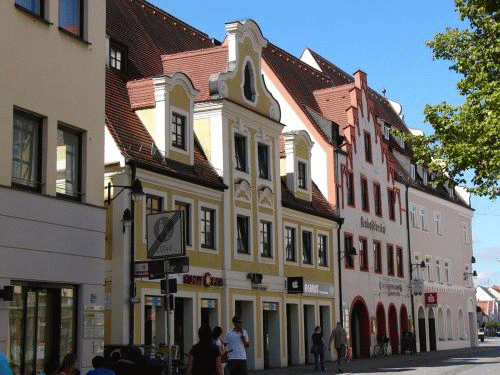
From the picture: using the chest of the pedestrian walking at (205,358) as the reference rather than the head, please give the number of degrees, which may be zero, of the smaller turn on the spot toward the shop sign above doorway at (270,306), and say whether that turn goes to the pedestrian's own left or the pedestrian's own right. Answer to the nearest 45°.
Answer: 0° — they already face it

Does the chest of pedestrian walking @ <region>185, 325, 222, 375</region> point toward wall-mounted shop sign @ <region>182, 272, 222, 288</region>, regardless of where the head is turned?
yes

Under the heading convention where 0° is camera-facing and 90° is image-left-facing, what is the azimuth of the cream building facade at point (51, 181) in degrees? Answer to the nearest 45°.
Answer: approximately 315°

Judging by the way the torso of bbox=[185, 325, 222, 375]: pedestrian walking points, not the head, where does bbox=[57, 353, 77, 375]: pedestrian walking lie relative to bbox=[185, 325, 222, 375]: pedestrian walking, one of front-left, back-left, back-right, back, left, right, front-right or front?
back-left

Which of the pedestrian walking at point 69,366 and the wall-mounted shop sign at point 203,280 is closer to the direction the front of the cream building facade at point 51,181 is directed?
the pedestrian walking

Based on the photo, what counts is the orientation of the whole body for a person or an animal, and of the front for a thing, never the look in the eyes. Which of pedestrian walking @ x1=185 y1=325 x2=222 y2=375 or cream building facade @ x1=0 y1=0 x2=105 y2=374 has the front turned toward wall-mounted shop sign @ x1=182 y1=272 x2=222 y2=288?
the pedestrian walking

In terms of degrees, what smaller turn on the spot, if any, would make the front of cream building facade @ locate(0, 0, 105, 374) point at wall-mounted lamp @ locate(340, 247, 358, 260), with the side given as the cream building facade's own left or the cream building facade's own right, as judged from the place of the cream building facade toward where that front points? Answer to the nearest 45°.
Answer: approximately 90° to the cream building facade's own left

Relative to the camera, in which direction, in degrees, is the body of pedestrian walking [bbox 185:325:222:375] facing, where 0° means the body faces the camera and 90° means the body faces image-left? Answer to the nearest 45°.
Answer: approximately 180°

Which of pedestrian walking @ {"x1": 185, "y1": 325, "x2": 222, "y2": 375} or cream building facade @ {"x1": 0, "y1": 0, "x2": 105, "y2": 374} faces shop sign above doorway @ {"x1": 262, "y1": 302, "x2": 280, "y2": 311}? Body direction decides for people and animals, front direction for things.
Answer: the pedestrian walking

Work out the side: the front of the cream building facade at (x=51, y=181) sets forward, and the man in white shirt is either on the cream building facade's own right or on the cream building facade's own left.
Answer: on the cream building facade's own left

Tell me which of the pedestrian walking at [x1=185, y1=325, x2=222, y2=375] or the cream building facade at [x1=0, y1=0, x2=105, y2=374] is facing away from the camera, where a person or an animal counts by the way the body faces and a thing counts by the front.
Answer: the pedestrian walking

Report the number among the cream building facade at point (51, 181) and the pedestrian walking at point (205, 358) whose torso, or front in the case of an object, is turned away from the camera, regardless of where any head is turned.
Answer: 1

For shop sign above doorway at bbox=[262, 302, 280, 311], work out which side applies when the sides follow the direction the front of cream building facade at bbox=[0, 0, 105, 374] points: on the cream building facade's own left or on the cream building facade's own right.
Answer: on the cream building facade's own left
